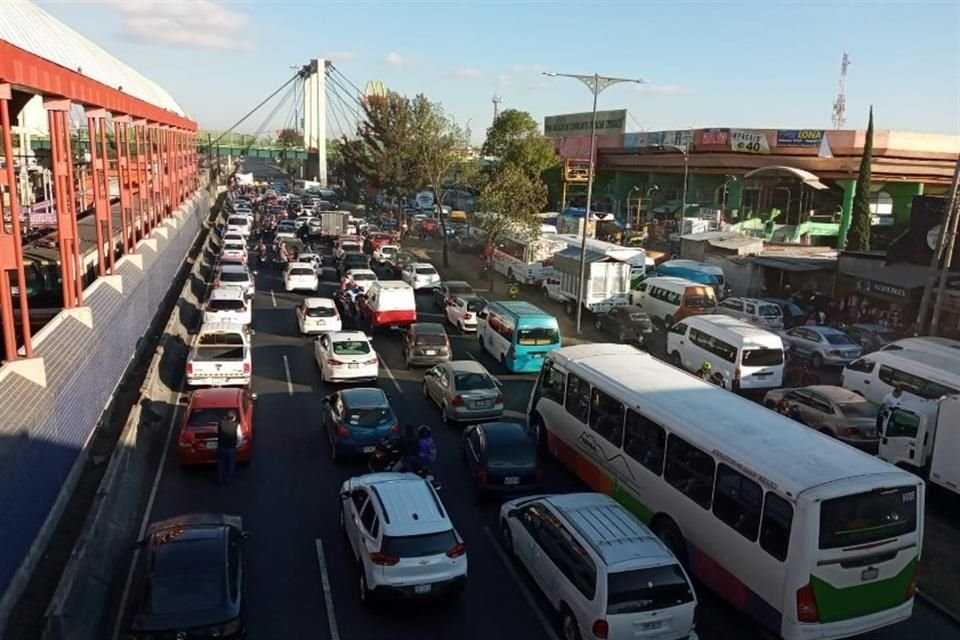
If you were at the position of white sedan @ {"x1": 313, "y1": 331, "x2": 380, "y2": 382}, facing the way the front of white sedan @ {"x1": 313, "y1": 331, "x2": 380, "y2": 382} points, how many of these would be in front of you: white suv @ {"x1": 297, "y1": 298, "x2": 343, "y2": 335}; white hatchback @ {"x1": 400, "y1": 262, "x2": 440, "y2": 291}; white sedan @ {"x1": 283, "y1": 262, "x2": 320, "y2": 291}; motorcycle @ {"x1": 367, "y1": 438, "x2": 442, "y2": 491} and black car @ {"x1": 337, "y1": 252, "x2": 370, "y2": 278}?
4

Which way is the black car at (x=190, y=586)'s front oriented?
away from the camera

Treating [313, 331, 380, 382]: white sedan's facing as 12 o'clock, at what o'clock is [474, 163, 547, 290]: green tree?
The green tree is roughly at 1 o'clock from the white sedan.

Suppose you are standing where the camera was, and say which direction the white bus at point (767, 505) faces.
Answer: facing away from the viewer and to the left of the viewer

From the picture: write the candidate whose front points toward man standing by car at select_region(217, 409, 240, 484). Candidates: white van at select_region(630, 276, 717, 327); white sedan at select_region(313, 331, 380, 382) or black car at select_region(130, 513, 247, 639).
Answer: the black car

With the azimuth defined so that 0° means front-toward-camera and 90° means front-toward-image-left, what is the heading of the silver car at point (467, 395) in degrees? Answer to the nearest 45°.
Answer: approximately 135°

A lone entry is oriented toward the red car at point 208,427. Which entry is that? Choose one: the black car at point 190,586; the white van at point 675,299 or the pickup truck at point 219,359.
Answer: the black car

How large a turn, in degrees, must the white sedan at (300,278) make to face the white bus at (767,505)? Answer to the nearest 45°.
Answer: approximately 180°

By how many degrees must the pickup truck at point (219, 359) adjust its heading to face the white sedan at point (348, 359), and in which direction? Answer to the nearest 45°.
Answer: approximately 90° to its right

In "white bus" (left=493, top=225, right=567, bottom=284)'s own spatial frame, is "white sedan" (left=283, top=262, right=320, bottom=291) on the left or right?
on its left

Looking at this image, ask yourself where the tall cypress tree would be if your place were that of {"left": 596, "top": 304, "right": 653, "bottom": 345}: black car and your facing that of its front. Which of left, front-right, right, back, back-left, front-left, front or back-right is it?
right

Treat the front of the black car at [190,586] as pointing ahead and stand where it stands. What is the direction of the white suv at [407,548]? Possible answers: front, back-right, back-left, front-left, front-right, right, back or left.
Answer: right

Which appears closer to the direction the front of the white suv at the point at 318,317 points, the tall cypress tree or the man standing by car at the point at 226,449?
the tall cypress tree

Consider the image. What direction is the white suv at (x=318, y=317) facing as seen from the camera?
away from the camera

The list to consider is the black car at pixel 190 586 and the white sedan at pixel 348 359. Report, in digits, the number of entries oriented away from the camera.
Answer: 2

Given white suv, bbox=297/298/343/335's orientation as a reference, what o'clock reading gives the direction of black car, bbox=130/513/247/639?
The black car is roughly at 6 o'clock from the white suv.
